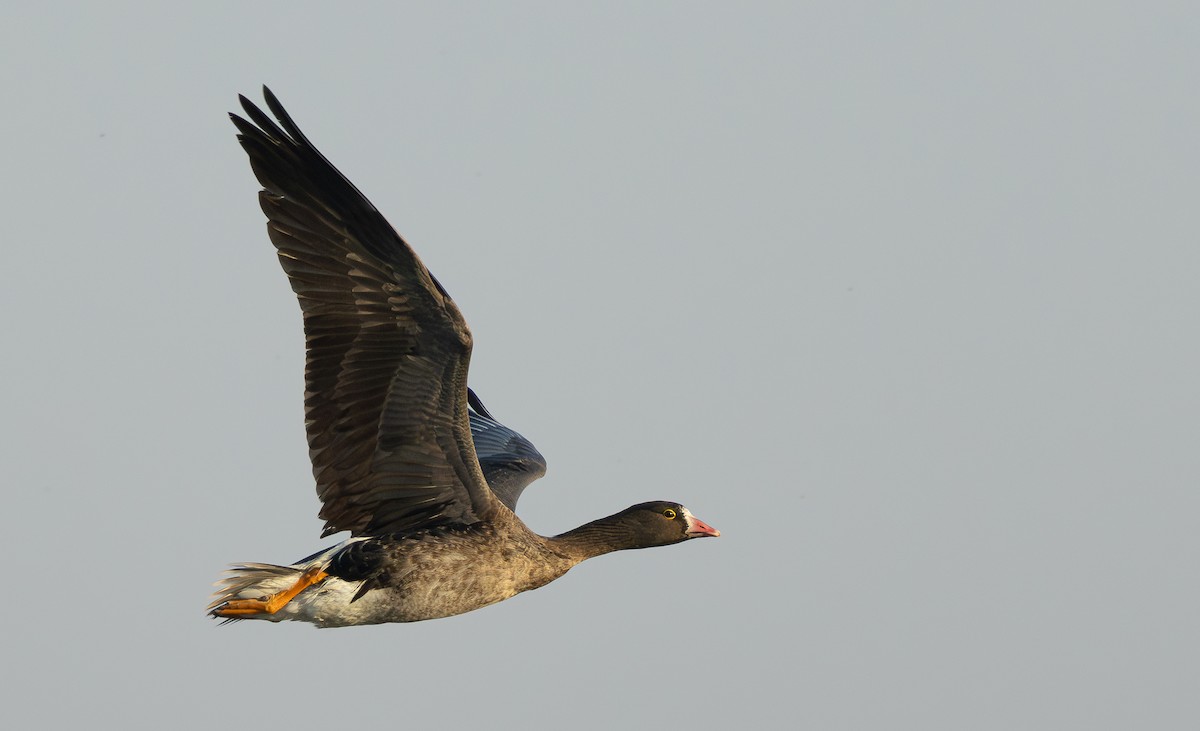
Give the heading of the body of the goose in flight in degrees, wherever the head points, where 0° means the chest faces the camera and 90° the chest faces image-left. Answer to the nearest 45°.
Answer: approximately 270°
